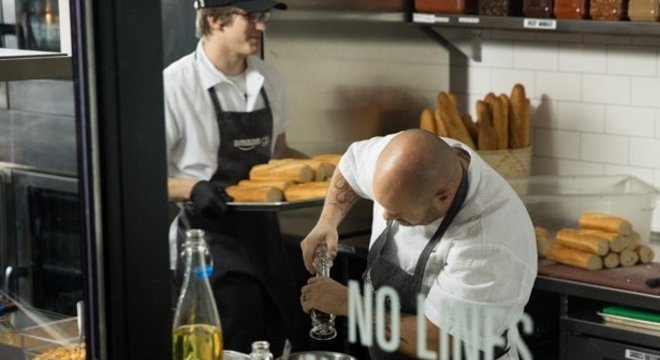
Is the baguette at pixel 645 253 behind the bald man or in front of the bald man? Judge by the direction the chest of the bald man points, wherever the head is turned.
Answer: behind

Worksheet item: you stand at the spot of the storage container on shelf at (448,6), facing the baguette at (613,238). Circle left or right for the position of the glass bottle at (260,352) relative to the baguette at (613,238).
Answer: right

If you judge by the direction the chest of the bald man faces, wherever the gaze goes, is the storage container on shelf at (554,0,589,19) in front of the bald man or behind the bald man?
behind

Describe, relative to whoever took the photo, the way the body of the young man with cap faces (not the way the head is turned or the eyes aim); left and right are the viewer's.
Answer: facing the viewer and to the right of the viewer

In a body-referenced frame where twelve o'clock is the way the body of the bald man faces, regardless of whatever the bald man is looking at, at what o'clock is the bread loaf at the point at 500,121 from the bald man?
The bread loaf is roughly at 5 o'clock from the bald man.

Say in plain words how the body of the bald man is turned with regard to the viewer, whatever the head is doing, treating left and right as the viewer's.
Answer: facing the viewer and to the left of the viewer

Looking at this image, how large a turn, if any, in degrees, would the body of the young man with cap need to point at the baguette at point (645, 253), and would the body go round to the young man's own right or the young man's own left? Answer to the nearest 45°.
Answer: approximately 45° to the young man's own left

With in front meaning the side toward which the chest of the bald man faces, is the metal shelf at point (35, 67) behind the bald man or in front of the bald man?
in front

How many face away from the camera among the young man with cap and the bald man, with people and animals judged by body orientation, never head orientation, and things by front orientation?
0

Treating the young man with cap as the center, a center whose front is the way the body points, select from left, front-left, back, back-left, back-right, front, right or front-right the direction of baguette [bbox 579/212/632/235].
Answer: front-left

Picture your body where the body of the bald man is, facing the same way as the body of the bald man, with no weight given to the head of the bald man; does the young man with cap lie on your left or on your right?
on your right

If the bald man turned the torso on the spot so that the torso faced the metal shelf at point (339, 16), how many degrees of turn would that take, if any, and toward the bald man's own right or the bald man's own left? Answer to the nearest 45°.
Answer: approximately 135° to the bald man's own right

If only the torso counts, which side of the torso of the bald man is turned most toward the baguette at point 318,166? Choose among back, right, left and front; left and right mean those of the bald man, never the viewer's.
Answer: right
